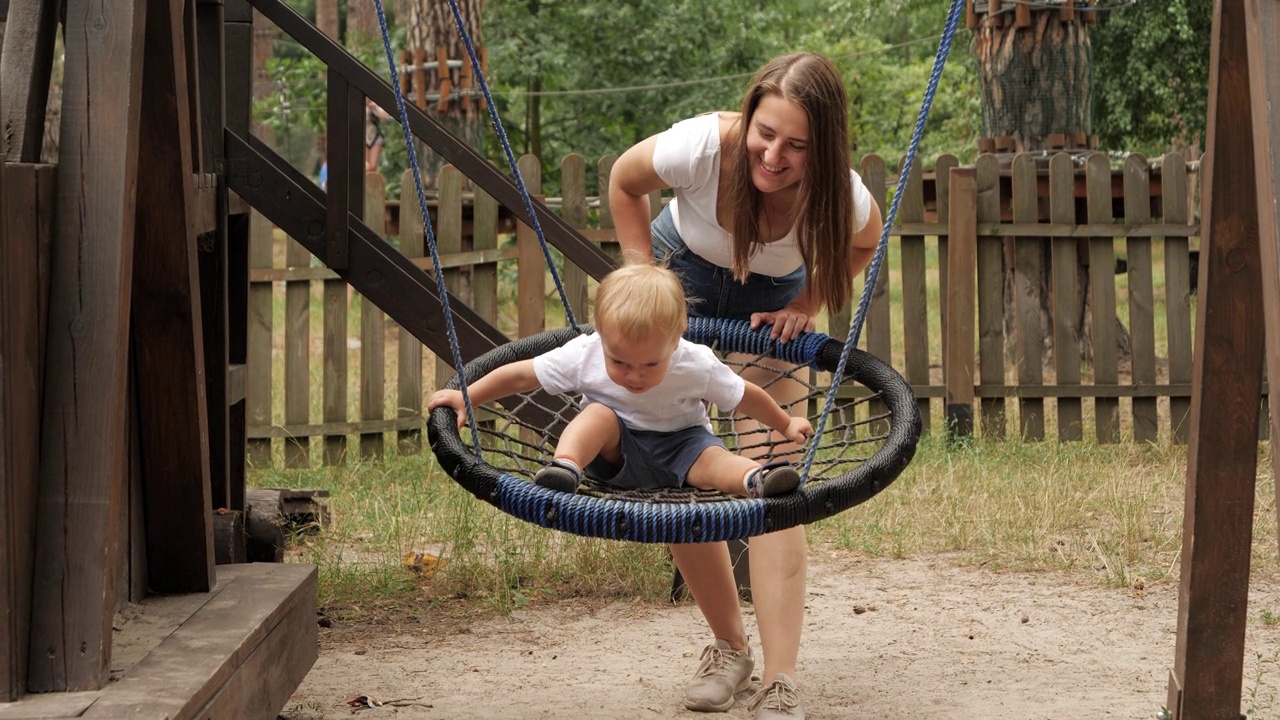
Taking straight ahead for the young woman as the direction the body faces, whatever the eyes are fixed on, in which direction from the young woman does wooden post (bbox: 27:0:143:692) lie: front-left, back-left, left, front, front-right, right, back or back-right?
front-right

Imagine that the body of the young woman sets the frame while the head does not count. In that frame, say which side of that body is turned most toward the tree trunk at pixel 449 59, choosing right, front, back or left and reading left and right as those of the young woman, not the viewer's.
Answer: back

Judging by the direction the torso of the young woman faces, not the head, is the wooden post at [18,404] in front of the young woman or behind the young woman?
in front

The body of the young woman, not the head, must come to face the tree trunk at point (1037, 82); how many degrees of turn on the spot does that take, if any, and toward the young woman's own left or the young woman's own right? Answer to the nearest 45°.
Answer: approximately 180°

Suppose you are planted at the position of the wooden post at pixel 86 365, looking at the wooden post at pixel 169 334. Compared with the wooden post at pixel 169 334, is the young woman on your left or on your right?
right

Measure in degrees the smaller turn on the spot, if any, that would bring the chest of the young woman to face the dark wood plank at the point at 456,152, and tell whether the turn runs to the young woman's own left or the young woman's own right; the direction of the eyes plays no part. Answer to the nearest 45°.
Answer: approximately 135° to the young woman's own right

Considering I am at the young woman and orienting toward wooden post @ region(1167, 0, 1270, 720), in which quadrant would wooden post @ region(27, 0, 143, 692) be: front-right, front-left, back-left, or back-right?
back-right

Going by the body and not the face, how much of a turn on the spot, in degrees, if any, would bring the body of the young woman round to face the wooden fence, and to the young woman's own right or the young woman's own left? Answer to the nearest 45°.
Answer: approximately 180°

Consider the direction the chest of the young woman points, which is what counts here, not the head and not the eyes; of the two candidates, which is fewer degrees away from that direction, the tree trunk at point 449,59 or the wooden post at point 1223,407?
the wooden post

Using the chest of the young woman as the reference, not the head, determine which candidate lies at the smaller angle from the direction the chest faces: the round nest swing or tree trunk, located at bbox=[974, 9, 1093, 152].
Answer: the round nest swing

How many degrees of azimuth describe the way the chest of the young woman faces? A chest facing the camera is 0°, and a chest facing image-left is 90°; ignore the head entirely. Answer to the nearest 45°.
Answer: approximately 0°
